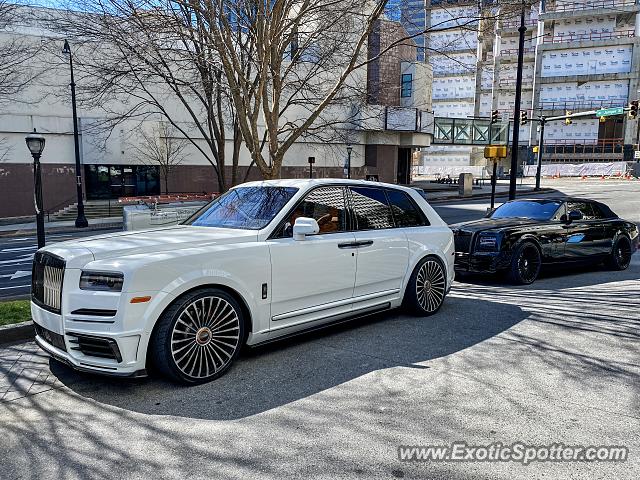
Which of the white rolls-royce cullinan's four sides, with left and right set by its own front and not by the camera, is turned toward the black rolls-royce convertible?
back

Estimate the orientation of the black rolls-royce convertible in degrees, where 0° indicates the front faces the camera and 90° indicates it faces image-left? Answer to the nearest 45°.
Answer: approximately 45°

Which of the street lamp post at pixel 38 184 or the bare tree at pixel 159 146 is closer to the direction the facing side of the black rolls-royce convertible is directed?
the street lamp post

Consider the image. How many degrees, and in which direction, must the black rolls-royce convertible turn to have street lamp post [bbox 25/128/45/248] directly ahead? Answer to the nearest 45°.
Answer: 0° — it already faces it

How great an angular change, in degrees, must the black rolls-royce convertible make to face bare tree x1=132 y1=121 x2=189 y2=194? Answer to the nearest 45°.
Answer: approximately 90° to its right

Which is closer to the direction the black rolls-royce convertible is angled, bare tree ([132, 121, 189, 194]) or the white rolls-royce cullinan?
the white rolls-royce cullinan

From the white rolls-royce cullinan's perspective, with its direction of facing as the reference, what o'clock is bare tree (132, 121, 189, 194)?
The bare tree is roughly at 4 o'clock from the white rolls-royce cullinan.

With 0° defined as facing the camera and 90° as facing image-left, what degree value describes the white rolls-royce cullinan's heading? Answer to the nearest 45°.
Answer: approximately 45°
